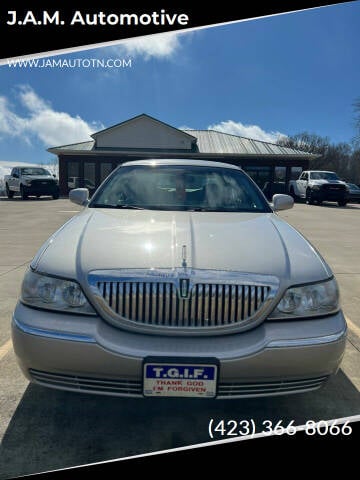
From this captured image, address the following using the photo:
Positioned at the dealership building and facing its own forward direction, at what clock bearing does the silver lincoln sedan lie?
The silver lincoln sedan is roughly at 12 o'clock from the dealership building.

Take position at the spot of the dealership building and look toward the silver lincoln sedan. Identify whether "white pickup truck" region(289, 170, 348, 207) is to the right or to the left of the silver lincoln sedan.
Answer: left

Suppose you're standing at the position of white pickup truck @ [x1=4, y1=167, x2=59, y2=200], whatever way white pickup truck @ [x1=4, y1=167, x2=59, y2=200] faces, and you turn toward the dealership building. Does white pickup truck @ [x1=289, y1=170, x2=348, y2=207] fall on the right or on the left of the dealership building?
right

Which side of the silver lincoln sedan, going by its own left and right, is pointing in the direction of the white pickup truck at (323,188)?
back

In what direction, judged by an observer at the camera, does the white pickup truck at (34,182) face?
facing the viewer and to the right of the viewer

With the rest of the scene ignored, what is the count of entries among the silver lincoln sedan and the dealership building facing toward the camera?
2

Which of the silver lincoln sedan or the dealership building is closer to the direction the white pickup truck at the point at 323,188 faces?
the silver lincoln sedan

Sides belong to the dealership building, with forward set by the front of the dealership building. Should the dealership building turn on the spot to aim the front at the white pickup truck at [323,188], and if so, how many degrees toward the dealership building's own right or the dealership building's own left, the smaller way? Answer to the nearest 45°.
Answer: approximately 45° to the dealership building's own left

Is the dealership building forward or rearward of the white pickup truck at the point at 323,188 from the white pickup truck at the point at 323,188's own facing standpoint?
rearward
